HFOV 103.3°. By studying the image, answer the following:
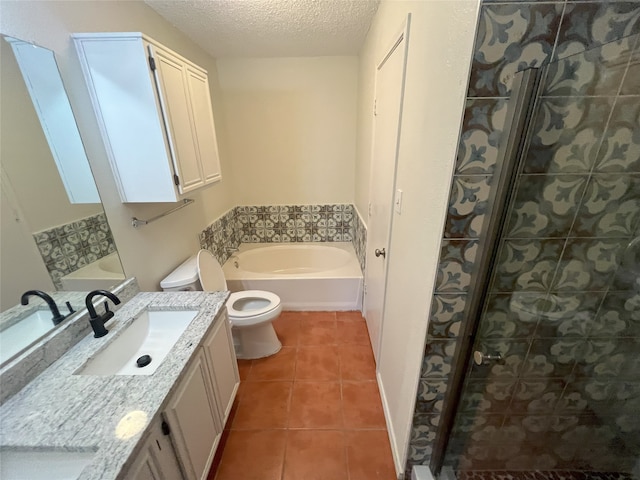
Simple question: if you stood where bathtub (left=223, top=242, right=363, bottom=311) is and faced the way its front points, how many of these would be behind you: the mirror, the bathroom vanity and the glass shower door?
0

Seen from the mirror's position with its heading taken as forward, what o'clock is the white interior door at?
The white interior door is roughly at 11 o'clock from the mirror.

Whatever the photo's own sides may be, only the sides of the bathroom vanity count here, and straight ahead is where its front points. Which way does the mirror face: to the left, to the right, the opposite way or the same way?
the same way

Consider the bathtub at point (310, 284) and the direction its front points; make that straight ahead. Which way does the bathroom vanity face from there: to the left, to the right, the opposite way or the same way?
to the left

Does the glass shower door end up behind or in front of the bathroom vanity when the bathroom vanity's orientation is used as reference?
in front

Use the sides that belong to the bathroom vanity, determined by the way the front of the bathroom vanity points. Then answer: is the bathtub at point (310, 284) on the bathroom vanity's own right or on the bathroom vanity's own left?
on the bathroom vanity's own left

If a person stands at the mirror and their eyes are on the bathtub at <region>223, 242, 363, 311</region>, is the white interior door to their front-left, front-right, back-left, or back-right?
front-right

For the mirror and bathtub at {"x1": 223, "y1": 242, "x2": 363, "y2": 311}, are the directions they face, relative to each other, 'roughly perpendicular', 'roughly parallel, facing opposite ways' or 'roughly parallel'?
roughly perpendicular

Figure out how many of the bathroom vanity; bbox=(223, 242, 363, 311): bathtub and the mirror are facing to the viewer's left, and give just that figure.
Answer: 0

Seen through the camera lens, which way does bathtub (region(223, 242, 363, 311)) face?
facing the viewer

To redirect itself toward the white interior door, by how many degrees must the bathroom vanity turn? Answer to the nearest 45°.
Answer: approximately 45° to its left

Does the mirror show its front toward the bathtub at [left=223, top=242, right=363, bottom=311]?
no

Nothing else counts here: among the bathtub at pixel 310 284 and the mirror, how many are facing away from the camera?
0

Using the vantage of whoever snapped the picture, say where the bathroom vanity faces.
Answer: facing the viewer and to the right of the viewer

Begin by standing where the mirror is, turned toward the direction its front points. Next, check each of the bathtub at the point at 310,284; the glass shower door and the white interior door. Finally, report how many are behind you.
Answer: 0
